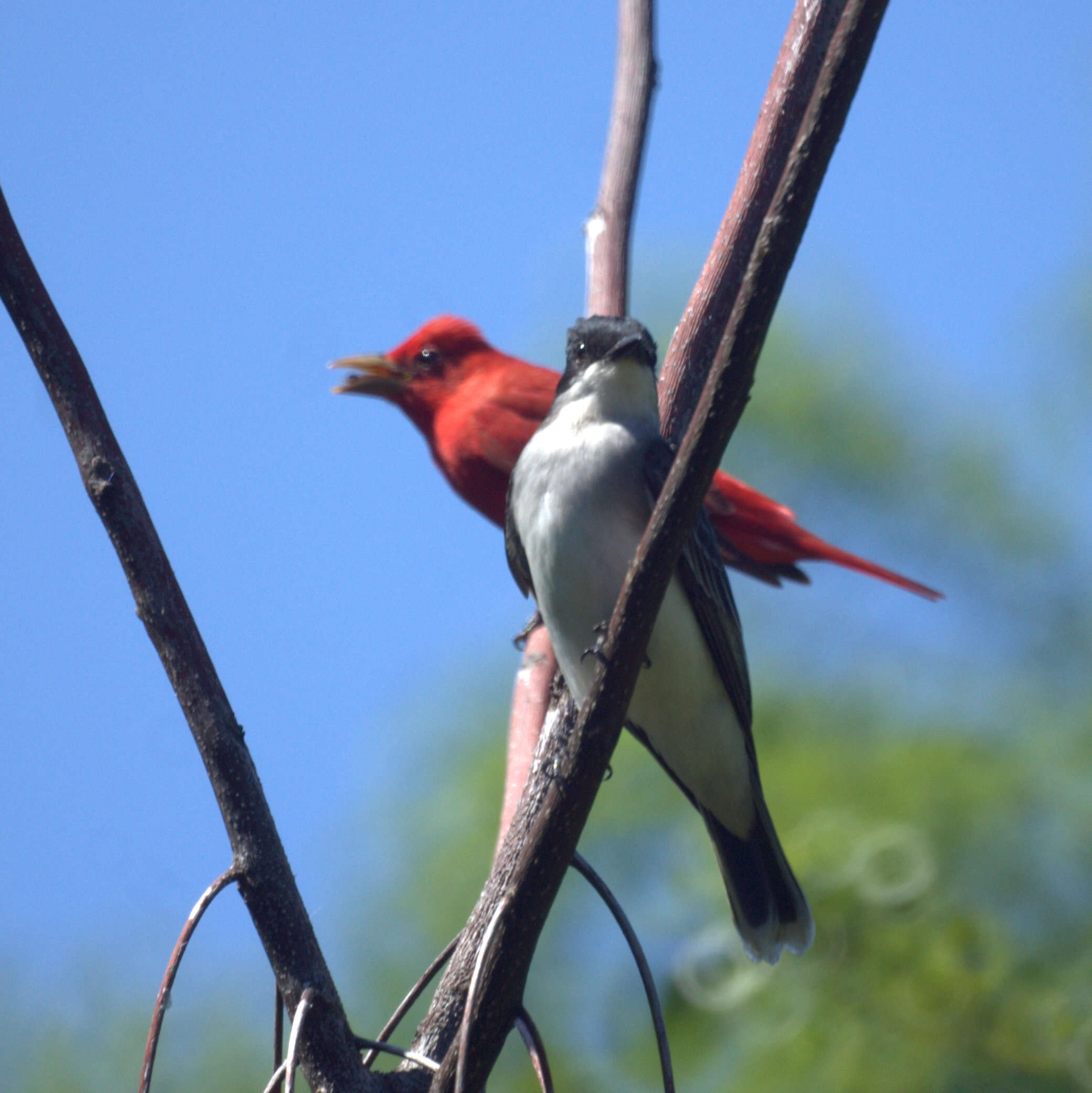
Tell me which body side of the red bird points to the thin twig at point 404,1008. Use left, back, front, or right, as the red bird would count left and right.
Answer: left

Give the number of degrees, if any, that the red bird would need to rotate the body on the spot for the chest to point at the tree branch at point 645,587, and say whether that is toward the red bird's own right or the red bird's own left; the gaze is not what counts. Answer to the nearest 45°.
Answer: approximately 90° to the red bird's own left

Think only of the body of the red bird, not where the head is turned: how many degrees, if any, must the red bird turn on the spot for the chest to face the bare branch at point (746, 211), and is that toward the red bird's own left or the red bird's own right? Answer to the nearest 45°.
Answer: approximately 90° to the red bird's own left

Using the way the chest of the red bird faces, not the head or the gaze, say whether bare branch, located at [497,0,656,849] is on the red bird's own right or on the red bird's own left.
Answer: on the red bird's own left

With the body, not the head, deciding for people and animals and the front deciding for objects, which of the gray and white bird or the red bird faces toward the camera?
the gray and white bird

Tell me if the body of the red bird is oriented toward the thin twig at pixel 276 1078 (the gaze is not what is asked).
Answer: no

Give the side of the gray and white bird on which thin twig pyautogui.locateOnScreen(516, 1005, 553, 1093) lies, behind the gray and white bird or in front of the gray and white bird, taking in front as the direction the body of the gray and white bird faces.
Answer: in front

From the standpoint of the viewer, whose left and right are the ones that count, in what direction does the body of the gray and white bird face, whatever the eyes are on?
facing the viewer

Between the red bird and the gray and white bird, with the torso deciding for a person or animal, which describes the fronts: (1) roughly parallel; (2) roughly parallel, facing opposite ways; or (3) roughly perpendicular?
roughly perpendicular

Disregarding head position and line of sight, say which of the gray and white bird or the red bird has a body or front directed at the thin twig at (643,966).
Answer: the gray and white bird

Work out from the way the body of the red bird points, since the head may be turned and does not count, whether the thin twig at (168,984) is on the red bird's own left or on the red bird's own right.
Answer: on the red bird's own left

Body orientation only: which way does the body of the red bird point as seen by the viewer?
to the viewer's left

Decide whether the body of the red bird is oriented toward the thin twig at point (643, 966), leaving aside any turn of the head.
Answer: no
